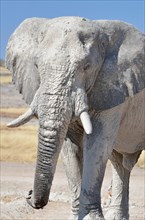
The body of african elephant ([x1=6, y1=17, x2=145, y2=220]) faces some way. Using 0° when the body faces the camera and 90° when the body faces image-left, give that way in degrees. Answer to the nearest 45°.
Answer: approximately 45°
